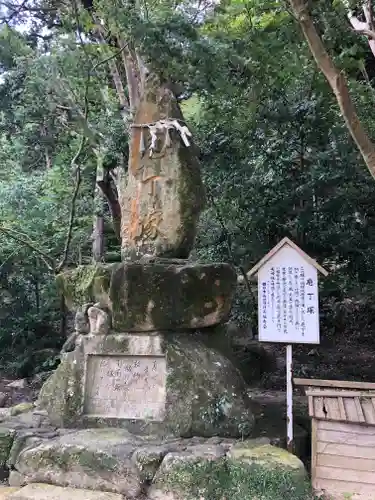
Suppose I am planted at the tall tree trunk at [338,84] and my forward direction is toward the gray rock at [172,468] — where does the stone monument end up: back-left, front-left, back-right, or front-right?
front-right

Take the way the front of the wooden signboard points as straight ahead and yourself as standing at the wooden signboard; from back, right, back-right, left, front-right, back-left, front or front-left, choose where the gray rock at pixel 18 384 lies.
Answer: back-right

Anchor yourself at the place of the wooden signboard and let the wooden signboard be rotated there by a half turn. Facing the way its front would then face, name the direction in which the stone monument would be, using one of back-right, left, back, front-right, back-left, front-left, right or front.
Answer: left

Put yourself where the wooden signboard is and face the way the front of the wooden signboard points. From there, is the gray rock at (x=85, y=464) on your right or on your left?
on your right

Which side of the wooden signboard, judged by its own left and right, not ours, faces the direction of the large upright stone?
right

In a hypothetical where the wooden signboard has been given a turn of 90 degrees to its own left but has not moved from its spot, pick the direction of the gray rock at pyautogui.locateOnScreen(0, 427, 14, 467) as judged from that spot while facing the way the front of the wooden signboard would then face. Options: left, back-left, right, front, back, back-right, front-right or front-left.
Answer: back

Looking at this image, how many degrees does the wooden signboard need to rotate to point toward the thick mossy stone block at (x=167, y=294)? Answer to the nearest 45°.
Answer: approximately 90° to its right

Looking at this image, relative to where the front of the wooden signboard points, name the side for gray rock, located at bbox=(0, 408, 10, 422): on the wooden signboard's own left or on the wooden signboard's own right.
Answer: on the wooden signboard's own right

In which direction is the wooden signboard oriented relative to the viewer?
toward the camera

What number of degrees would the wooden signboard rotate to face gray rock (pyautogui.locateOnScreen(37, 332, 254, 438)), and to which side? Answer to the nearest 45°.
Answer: approximately 90° to its right

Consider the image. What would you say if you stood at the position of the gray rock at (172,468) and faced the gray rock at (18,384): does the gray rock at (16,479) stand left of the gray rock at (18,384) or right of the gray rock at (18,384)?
left

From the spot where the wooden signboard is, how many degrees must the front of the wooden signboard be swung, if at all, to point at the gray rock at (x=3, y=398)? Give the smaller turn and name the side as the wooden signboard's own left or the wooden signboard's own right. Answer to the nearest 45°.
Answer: approximately 135° to the wooden signboard's own right
